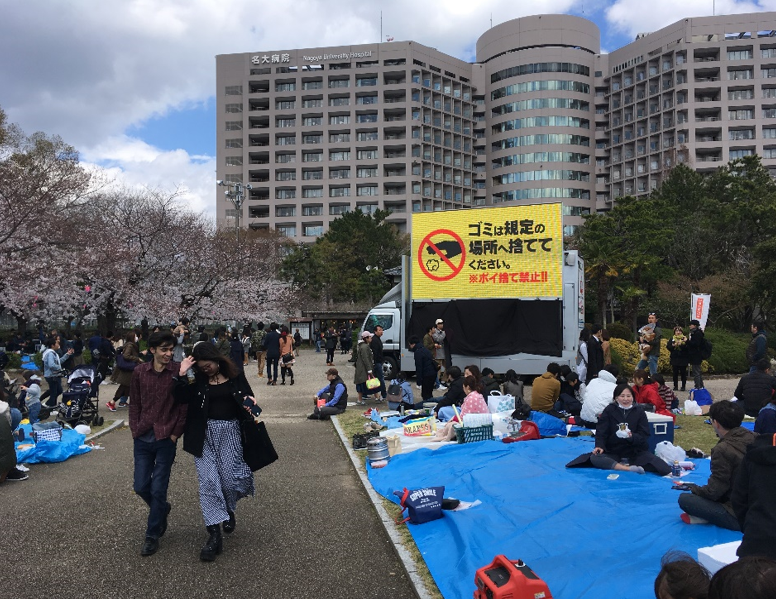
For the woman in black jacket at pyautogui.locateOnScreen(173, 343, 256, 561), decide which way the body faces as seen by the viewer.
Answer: toward the camera

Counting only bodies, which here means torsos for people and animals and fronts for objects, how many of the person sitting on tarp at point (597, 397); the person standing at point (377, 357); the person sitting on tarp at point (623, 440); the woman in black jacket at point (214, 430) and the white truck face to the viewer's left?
1

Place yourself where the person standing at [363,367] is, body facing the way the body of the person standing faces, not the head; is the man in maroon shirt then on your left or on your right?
on your right

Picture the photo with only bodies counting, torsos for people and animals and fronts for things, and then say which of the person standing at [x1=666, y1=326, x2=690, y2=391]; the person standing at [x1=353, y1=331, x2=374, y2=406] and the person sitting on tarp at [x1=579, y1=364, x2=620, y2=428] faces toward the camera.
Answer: the person standing at [x1=666, y1=326, x2=690, y2=391]

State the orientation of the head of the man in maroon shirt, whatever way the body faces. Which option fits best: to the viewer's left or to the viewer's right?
to the viewer's right

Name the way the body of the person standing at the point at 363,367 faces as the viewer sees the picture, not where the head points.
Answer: to the viewer's right

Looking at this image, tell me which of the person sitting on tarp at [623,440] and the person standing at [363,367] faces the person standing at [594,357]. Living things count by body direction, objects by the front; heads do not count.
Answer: the person standing at [363,367]

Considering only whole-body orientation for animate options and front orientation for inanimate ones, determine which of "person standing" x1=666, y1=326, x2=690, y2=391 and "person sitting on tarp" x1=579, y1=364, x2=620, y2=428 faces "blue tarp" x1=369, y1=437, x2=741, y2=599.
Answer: the person standing

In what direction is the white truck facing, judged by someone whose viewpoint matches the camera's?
facing to the left of the viewer

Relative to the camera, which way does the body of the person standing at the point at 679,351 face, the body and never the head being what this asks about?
toward the camera

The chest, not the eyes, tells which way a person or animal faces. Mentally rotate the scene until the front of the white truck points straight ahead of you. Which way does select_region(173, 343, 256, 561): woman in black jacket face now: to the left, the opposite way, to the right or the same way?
to the left

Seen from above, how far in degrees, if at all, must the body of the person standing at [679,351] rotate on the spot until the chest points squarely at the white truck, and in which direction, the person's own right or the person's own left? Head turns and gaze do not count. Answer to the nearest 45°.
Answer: approximately 90° to the person's own right
